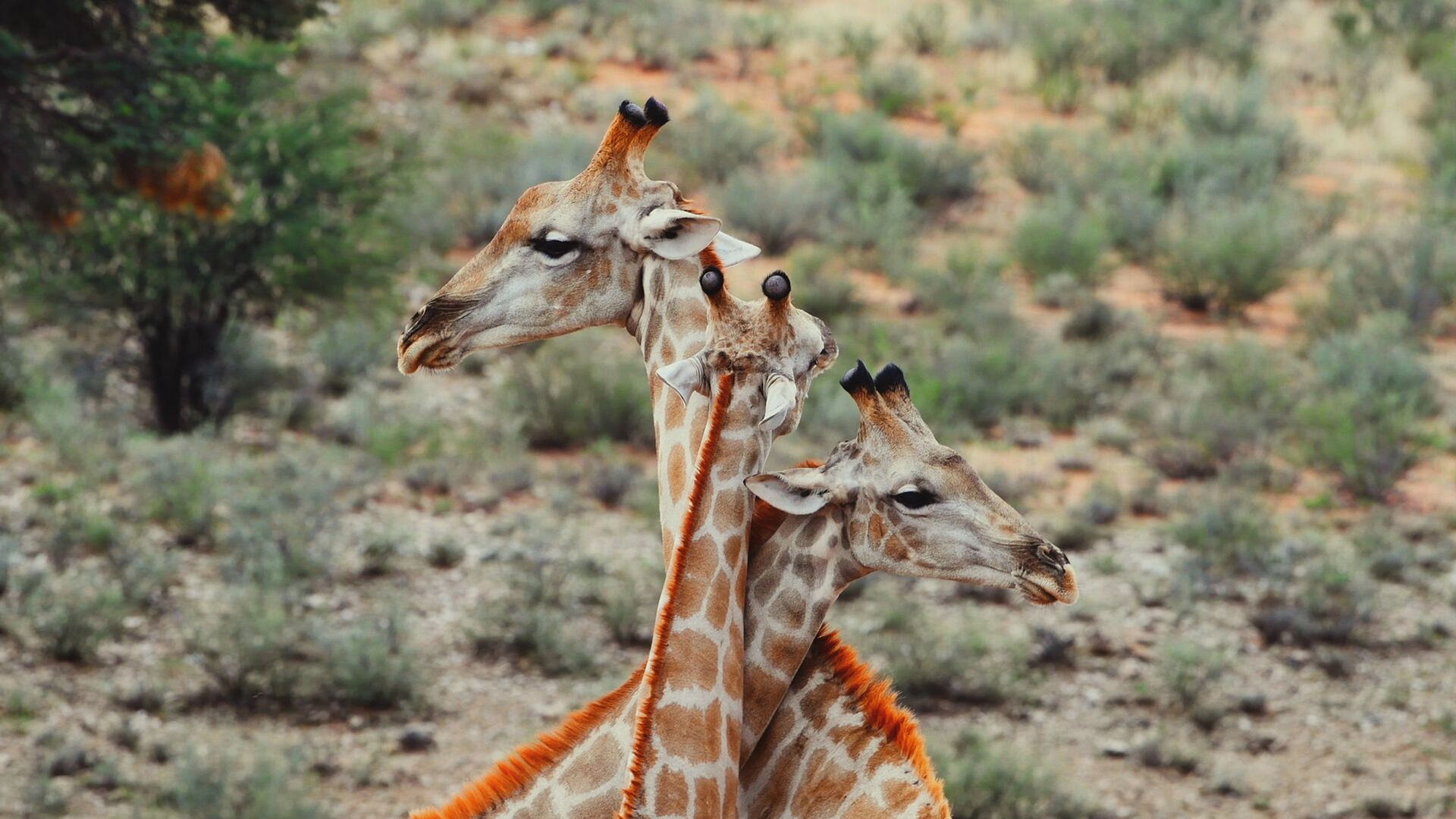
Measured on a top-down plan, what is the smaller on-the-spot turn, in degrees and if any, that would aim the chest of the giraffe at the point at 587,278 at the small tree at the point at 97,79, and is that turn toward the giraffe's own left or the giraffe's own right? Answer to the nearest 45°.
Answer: approximately 45° to the giraffe's own right

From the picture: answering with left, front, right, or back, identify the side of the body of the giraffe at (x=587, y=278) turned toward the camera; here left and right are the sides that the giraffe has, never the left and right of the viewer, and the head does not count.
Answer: left

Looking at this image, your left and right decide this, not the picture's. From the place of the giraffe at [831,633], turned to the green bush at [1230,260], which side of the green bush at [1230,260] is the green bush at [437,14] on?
left

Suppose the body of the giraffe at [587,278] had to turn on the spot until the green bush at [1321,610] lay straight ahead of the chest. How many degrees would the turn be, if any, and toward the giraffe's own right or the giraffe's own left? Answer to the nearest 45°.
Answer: approximately 135° to the giraffe's own right

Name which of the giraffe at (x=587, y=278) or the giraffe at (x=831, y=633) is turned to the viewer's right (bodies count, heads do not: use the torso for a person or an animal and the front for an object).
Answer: the giraffe at (x=831, y=633)

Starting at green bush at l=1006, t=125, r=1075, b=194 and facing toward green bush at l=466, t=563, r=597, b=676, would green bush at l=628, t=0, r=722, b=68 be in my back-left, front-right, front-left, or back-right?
back-right

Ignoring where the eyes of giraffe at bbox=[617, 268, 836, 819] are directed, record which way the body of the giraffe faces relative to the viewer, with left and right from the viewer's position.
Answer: facing away from the viewer and to the right of the viewer

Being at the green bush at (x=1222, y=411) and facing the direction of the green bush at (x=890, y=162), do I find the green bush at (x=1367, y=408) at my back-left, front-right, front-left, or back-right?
back-right

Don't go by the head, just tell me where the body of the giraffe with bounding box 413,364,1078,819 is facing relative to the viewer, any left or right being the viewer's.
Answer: facing to the right of the viewer
